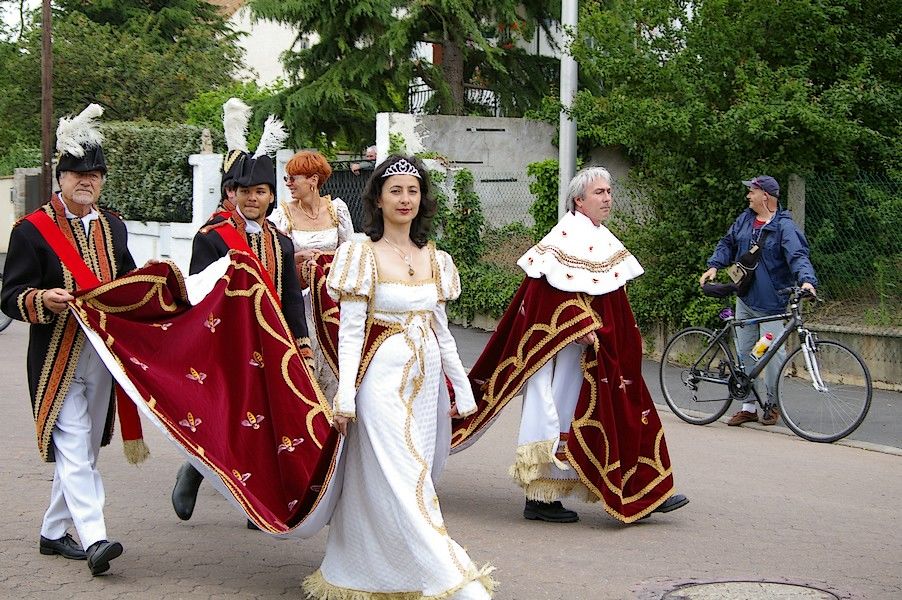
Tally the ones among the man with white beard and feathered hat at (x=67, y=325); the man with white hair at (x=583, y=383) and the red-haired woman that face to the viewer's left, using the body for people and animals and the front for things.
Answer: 0

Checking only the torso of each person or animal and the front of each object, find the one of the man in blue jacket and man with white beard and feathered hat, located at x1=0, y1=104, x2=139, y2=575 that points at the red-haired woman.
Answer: the man in blue jacket

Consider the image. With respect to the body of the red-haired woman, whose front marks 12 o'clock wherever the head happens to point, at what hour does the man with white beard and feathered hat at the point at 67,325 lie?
The man with white beard and feathered hat is roughly at 1 o'clock from the red-haired woman.

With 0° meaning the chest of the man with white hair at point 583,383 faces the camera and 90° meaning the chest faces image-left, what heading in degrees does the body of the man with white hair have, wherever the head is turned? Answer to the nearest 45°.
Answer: approximately 315°

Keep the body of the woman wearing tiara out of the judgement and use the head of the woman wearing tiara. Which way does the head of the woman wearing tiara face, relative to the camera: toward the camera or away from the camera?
toward the camera

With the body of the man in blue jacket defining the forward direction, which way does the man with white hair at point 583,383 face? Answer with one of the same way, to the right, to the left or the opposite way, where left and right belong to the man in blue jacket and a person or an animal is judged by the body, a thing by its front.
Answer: to the left

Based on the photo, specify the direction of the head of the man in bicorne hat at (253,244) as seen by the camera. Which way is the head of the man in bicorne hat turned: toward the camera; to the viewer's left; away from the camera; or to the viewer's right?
toward the camera

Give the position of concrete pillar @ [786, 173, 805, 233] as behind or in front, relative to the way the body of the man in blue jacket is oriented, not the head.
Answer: behind

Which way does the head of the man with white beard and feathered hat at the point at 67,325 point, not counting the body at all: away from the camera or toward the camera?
toward the camera

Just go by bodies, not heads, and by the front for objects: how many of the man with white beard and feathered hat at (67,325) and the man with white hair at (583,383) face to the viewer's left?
0

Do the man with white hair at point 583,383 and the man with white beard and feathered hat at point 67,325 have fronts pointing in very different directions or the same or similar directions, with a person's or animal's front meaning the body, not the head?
same or similar directions

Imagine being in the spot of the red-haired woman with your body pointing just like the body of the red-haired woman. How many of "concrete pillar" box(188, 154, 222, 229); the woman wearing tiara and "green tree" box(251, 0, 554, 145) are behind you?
2

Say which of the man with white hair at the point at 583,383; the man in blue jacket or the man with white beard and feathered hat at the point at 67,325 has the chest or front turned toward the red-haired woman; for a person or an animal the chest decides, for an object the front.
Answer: the man in blue jacket

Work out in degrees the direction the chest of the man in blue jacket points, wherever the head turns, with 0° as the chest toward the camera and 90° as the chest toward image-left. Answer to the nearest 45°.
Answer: approximately 45°

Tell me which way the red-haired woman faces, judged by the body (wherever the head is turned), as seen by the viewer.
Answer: toward the camera

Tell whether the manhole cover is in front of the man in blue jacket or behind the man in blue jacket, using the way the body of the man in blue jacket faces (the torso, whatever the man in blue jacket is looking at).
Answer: in front

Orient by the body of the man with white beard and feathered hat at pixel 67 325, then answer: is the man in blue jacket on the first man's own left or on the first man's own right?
on the first man's own left

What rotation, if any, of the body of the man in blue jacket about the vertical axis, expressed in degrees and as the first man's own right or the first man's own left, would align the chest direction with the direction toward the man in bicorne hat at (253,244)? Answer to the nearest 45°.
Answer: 0° — they already face them

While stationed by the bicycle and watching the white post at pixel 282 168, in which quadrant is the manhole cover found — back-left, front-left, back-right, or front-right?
back-left

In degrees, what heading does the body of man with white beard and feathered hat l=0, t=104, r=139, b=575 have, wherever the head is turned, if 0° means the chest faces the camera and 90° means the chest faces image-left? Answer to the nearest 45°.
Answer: approximately 315°
